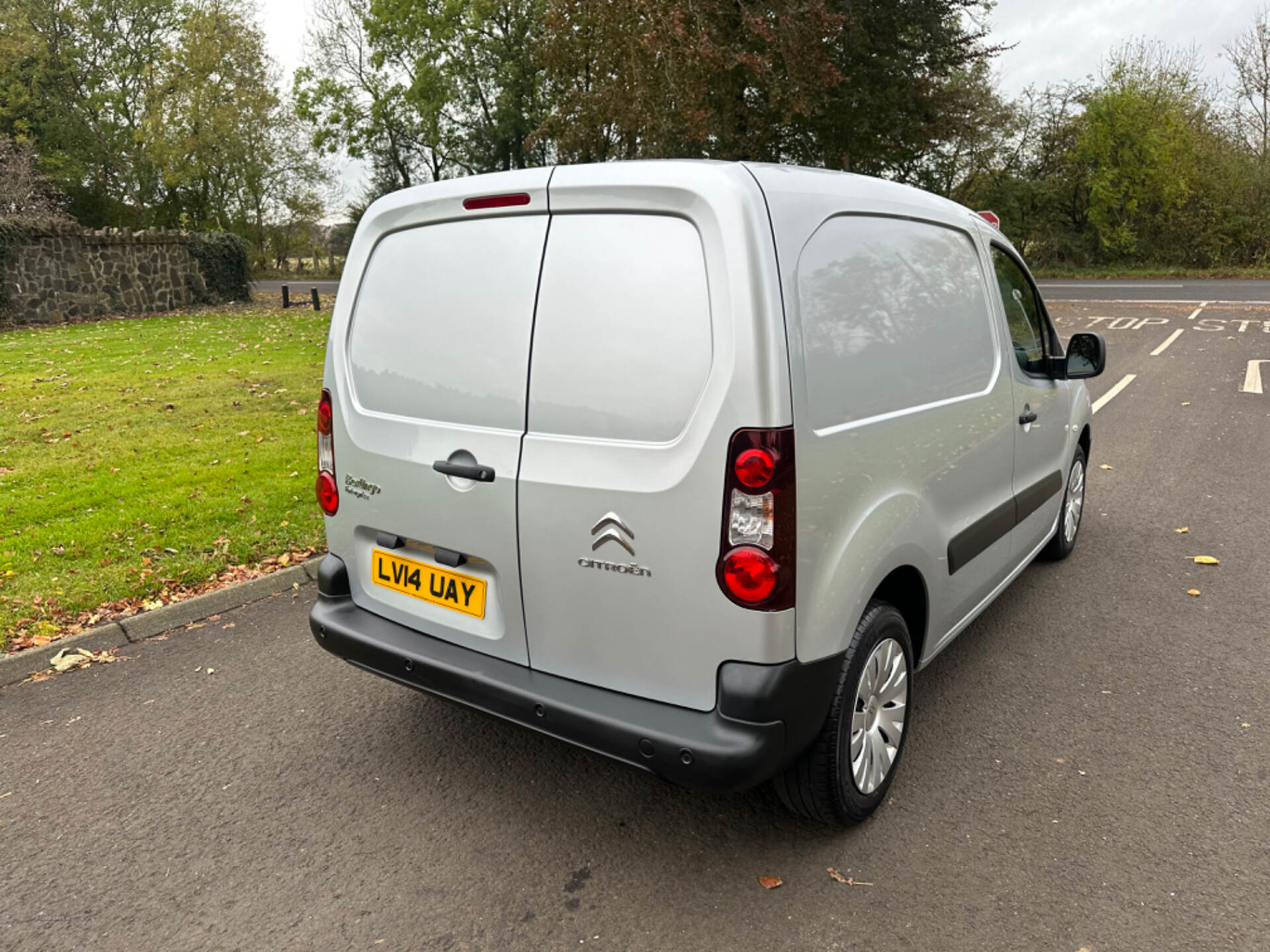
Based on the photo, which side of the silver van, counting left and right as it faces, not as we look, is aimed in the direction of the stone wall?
left

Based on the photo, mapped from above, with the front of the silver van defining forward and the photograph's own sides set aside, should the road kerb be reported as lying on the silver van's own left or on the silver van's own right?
on the silver van's own left

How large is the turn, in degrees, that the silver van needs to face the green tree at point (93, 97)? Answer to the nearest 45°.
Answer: approximately 90° to its left

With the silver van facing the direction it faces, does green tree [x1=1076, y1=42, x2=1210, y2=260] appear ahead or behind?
ahead

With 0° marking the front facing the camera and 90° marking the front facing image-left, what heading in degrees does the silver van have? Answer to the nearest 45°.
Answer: approximately 225°
